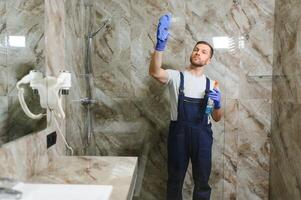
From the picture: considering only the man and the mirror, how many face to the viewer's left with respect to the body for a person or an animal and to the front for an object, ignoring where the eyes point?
0

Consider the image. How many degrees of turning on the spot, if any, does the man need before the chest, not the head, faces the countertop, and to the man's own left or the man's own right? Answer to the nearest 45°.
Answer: approximately 45° to the man's own right

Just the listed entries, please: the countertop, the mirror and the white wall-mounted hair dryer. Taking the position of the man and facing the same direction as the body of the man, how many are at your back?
0

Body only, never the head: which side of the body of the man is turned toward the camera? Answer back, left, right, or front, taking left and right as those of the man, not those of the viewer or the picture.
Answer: front

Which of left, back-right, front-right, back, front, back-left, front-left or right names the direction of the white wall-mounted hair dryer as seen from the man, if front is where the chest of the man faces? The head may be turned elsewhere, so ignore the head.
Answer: front-right

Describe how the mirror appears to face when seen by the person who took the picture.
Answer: facing the viewer and to the right of the viewer

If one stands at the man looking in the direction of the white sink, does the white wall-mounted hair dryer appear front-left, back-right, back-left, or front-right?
front-right

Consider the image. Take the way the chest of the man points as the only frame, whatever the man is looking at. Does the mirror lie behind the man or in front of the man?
in front

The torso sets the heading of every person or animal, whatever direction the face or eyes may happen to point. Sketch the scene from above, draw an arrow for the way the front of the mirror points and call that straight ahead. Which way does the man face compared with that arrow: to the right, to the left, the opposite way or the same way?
to the right

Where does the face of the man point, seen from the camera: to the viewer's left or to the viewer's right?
to the viewer's left
